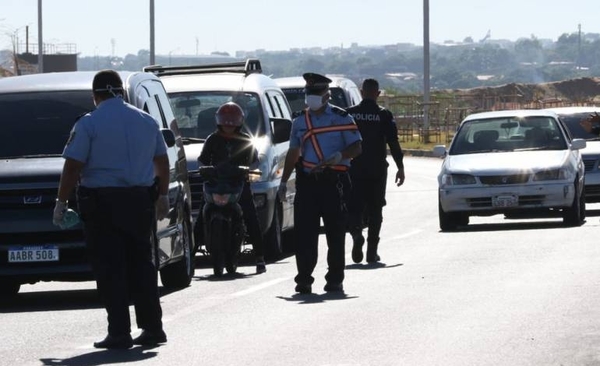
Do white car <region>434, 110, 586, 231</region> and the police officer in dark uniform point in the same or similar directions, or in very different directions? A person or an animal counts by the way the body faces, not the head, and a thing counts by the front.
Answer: very different directions

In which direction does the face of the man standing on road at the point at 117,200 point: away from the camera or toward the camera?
away from the camera

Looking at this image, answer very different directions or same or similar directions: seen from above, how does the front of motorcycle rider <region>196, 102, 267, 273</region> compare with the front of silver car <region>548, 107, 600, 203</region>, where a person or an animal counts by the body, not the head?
same or similar directions

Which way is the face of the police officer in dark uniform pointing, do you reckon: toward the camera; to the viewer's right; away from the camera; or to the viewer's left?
away from the camera

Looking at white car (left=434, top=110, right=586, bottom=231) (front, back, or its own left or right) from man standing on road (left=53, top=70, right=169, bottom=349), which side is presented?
front

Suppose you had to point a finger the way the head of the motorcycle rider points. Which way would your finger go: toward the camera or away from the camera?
toward the camera

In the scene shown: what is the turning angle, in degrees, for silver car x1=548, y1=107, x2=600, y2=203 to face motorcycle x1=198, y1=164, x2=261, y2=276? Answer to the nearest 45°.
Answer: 0° — it already faces it

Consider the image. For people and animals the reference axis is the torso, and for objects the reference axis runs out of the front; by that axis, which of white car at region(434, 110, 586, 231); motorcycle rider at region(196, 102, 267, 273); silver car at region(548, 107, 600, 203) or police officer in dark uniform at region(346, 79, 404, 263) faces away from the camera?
the police officer in dark uniform

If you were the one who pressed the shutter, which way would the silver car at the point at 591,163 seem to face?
facing the viewer

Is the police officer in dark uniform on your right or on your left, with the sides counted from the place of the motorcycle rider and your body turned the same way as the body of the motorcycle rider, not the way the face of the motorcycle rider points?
on your left

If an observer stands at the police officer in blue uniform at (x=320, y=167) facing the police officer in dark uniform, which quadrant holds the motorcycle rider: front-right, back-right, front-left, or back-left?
front-left

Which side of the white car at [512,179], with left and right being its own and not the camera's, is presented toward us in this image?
front

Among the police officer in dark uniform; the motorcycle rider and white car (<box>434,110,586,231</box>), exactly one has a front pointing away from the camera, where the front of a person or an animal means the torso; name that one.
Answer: the police officer in dark uniform

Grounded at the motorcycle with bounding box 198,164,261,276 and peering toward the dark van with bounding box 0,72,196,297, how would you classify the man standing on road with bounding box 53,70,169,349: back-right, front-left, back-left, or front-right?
front-left

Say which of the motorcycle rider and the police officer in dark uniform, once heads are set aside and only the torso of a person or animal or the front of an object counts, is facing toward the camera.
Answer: the motorcycle rider

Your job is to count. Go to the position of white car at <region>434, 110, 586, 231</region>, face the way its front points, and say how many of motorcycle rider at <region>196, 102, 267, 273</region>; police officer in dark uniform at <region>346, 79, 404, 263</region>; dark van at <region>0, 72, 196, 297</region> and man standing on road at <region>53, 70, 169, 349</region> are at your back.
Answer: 0
